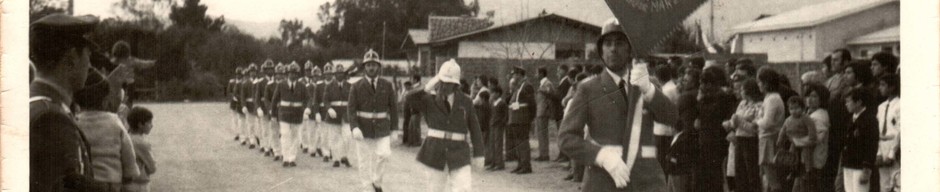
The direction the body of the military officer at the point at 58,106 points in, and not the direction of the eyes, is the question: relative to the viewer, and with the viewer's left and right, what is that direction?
facing to the right of the viewer

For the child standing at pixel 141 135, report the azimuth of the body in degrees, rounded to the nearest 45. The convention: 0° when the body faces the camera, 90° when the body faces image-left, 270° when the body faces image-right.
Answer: approximately 270°

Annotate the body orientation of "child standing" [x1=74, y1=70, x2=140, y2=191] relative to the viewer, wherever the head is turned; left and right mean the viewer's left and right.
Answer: facing away from the viewer and to the right of the viewer

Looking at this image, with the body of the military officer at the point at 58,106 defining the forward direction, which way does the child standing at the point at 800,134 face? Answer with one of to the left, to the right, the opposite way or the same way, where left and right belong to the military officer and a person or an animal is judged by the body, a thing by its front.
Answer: the opposite way

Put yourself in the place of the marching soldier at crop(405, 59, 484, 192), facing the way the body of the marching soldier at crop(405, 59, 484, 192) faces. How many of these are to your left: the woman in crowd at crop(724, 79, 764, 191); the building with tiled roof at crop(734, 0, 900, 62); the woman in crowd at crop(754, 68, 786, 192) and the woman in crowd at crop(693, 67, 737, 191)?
4

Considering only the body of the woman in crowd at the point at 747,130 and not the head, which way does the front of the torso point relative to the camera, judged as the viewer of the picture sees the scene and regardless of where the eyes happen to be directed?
to the viewer's left

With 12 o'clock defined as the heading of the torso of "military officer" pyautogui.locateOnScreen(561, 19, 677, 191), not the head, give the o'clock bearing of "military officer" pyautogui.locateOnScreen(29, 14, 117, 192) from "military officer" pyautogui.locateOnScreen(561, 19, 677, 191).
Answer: "military officer" pyautogui.locateOnScreen(29, 14, 117, 192) is roughly at 2 o'clock from "military officer" pyautogui.locateOnScreen(561, 19, 677, 191).

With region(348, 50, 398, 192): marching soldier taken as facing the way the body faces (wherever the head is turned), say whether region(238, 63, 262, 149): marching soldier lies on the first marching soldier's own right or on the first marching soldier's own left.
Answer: on the first marching soldier's own right

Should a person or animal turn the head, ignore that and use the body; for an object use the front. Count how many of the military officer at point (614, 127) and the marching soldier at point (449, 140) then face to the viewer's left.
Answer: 0

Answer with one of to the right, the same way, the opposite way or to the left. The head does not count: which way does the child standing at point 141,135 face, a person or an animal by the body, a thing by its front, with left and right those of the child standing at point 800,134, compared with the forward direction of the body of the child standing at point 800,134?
the opposite way

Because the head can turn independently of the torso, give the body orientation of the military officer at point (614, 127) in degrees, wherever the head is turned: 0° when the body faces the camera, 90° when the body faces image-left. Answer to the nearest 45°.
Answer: approximately 0°

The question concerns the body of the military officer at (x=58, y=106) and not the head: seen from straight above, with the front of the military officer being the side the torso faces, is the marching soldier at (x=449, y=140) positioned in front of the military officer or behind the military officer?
in front

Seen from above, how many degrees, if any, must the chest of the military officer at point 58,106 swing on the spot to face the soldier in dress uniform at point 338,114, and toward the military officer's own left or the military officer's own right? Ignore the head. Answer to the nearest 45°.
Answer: approximately 45° to the military officer's own left
